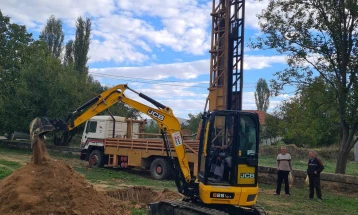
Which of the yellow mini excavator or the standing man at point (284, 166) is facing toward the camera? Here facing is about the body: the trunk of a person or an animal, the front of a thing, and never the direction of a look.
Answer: the standing man

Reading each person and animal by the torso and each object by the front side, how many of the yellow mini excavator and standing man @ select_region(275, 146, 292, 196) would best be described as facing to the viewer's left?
1

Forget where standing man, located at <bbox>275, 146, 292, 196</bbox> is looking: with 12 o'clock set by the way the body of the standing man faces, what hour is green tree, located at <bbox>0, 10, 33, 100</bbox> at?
The green tree is roughly at 4 o'clock from the standing man.

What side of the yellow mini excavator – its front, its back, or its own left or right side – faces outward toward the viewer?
left

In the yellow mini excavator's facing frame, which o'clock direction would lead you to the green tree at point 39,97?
The green tree is roughly at 2 o'clock from the yellow mini excavator.

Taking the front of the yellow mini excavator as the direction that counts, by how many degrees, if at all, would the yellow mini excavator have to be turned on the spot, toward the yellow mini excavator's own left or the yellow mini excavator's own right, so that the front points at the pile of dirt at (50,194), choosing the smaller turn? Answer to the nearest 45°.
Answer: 0° — it already faces it

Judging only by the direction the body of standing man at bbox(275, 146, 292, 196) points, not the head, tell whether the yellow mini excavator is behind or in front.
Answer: in front

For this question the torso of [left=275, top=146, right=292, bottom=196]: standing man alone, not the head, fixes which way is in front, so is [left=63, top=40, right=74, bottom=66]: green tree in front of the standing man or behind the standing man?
behind

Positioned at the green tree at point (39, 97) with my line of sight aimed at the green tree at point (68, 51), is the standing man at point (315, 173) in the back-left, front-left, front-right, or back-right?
back-right

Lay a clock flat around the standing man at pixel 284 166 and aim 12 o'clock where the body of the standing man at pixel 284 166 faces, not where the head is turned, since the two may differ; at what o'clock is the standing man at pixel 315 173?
the standing man at pixel 315 173 is roughly at 9 o'clock from the standing man at pixel 284 166.

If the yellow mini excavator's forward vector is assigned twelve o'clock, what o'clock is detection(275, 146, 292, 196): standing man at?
The standing man is roughly at 4 o'clock from the yellow mini excavator.

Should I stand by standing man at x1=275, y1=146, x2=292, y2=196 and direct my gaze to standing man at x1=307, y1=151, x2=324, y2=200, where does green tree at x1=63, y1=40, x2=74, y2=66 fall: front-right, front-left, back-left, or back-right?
back-left

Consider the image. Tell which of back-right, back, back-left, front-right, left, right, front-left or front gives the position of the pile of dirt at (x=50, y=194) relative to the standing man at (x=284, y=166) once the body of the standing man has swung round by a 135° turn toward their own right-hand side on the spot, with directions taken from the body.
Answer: left

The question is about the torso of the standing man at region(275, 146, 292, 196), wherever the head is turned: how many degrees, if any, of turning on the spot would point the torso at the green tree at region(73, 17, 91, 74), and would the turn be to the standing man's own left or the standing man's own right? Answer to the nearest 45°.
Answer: approximately 135° to the standing man's own right

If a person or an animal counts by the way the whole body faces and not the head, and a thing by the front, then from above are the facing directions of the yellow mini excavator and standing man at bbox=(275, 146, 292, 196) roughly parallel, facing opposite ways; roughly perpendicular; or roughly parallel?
roughly perpendicular

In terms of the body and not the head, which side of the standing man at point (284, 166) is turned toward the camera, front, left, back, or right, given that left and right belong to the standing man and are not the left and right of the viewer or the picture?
front
